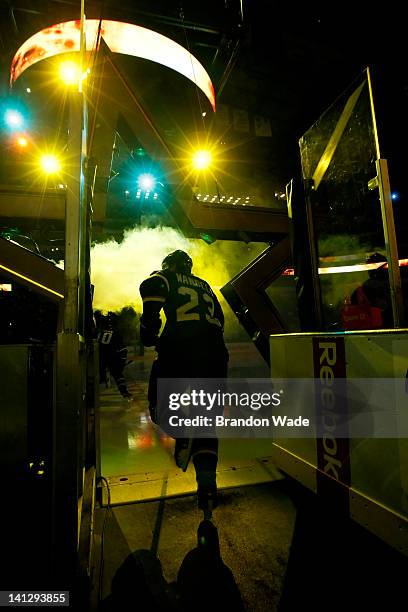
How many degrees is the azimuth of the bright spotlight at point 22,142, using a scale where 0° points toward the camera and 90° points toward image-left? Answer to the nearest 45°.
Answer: approximately 0°

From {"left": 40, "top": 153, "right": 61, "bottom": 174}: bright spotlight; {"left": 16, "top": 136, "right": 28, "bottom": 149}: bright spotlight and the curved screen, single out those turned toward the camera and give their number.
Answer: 3

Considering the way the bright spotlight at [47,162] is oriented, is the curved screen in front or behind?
in front

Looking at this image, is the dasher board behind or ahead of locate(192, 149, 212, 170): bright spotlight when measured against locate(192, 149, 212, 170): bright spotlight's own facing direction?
ahead

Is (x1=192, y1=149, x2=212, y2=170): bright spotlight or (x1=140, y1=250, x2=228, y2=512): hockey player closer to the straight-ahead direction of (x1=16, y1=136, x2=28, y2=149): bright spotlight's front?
the hockey player

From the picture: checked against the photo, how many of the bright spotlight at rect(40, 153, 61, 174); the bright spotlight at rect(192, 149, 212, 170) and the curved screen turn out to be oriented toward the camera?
3

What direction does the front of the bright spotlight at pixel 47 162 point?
toward the camera

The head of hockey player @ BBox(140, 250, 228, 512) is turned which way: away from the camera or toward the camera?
away from the camera

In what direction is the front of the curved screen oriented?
toward the camera
